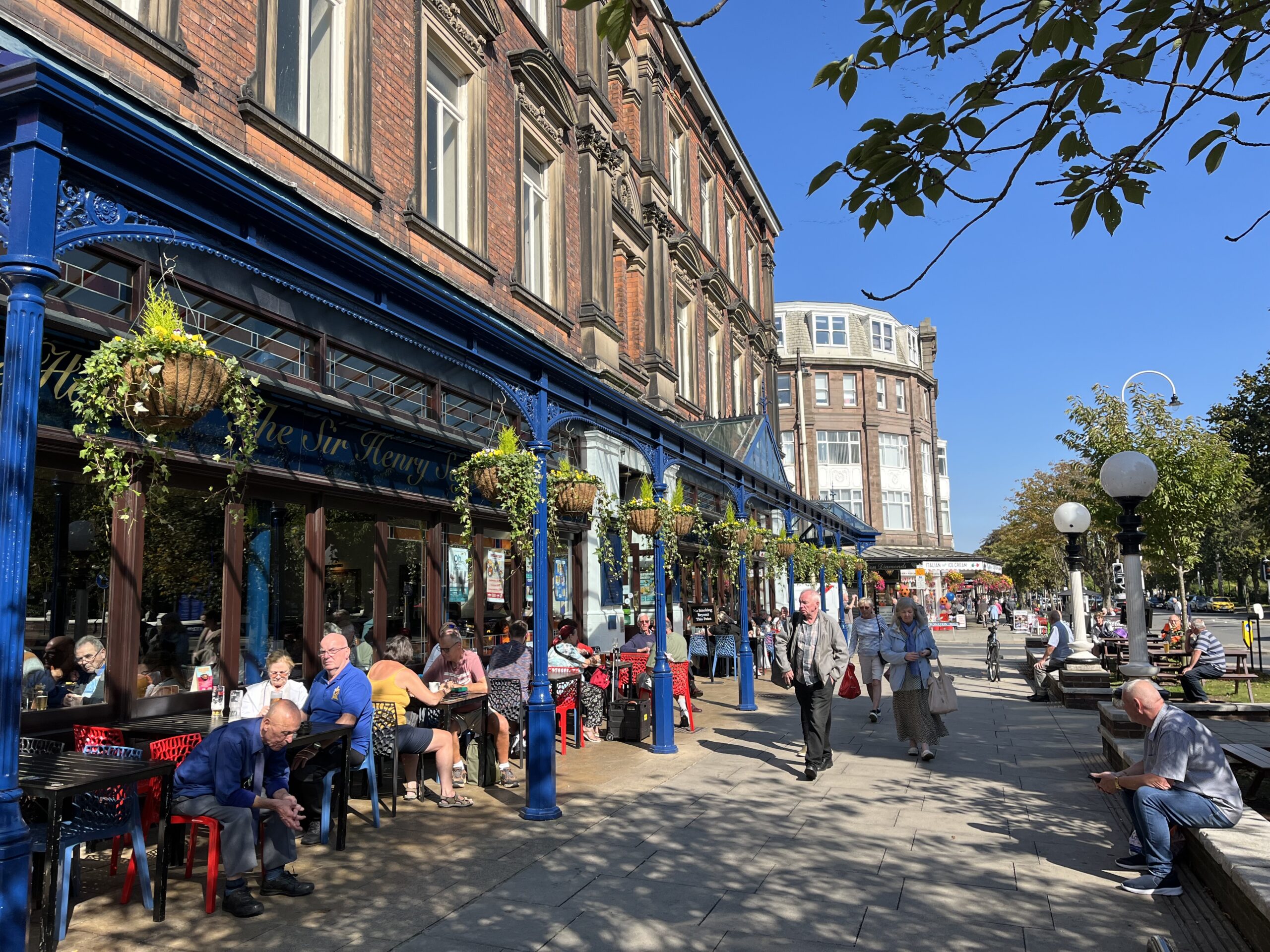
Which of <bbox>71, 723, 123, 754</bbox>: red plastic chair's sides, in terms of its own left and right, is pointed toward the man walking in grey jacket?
left

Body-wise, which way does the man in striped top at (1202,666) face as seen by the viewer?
to the viewer's left

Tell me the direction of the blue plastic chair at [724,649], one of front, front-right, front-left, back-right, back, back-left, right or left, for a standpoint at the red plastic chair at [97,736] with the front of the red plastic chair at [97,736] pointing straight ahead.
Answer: back-left

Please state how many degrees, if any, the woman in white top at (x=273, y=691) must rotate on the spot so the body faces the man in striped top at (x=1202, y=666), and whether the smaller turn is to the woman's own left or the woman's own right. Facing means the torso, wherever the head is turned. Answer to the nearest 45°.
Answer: approximately 90° to the woman's own left

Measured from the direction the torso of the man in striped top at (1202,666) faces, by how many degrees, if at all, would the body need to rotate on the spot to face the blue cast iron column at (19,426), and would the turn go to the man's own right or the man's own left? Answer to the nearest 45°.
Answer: approximately 90° to the man's own left

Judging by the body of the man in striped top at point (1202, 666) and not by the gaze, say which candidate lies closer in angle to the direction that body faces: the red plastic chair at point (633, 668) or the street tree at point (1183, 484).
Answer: the red plastic chair

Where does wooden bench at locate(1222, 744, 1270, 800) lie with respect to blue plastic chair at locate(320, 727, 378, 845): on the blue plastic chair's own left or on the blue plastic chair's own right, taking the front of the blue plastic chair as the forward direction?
on the blue plastic chair's own left

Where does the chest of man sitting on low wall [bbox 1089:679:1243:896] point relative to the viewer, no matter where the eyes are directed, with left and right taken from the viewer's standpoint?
facing to the left of the viewer

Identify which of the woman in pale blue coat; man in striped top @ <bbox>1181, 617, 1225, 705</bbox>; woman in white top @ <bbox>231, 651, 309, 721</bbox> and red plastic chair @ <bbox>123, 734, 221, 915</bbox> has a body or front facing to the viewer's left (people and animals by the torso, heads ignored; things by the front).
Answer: the man in striped top

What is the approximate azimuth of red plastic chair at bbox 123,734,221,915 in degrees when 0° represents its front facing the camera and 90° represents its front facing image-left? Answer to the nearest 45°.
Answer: approximately 315°

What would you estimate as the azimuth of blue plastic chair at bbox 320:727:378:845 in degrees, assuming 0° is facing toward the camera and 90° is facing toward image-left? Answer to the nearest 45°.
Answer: approximately 45°

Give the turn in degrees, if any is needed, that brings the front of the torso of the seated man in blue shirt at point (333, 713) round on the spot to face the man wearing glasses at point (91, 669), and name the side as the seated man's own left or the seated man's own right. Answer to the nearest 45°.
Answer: approximately 90° to the seated man's own right
